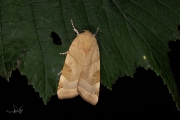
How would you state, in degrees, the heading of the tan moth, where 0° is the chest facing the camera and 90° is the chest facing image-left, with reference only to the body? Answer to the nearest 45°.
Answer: approximately 180°
